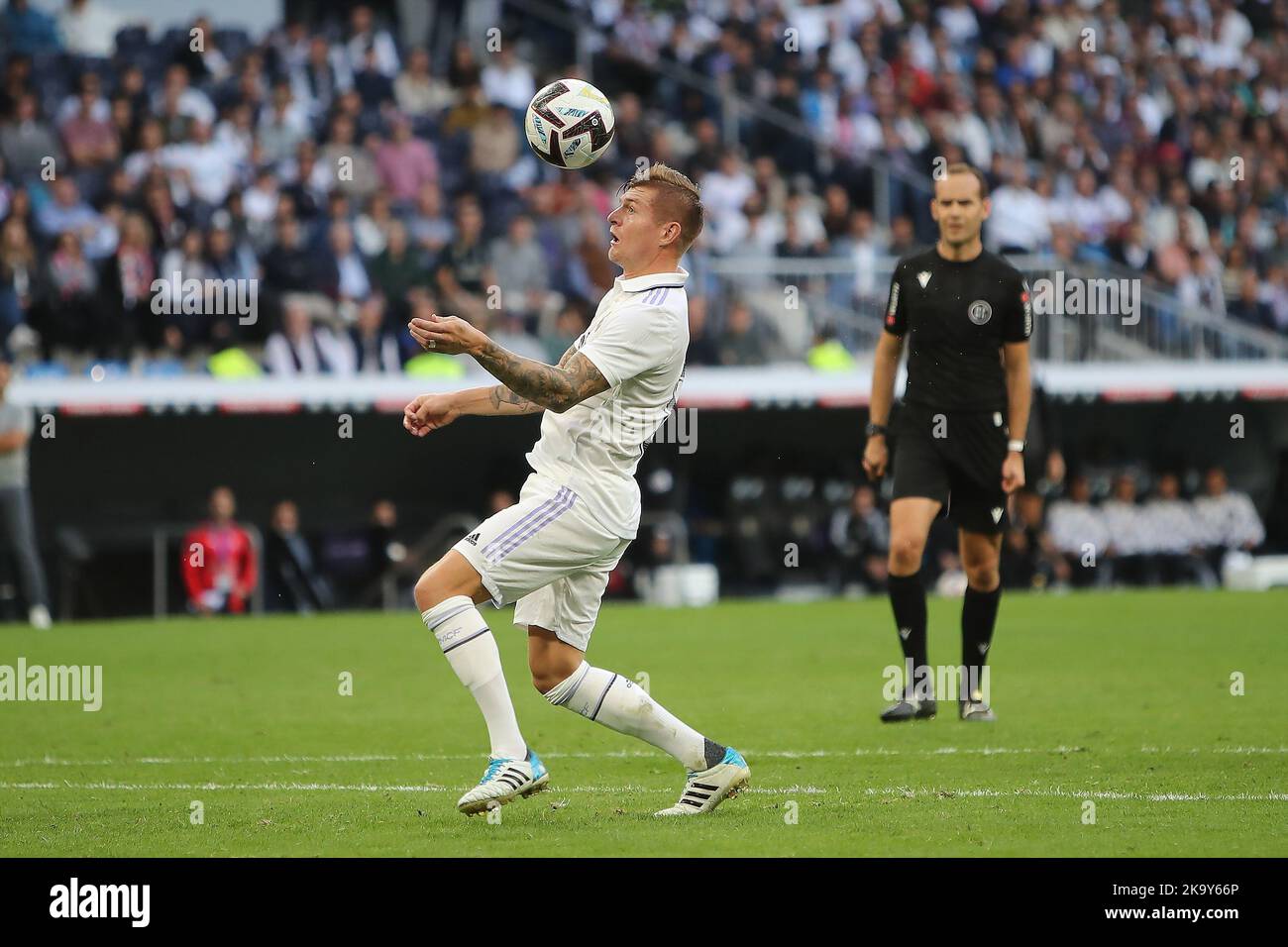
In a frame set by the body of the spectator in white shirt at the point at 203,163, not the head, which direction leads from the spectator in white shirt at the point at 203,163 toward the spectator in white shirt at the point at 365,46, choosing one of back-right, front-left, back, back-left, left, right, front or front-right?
back-left

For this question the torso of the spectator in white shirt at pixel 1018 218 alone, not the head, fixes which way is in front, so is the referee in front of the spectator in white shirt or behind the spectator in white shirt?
in front

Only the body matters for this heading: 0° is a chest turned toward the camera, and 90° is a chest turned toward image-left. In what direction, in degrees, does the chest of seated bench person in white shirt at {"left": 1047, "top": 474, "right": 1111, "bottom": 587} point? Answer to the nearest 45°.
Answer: approximately 0°

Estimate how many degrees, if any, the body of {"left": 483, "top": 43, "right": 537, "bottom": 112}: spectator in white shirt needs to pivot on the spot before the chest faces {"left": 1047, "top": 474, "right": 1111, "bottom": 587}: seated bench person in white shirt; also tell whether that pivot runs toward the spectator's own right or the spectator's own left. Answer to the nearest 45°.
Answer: approximately 90° to the spectator's own left

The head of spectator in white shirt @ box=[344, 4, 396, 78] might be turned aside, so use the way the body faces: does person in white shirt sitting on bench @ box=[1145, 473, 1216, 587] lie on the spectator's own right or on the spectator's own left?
on the spectator's own left
